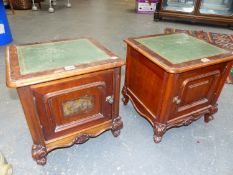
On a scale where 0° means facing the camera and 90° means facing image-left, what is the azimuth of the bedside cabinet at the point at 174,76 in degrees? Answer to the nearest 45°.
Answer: approximately 315°

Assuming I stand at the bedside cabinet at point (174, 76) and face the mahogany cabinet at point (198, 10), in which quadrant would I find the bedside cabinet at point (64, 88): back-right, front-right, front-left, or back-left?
back-left

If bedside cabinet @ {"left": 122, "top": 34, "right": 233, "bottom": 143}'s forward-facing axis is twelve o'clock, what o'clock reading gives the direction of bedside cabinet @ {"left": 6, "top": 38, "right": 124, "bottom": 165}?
bedside cabinet @ {"left": 6, "top": 38, "right": 124, "bottom": 165} is roughly at 3 o'clock from bedside cabinet @ {"left": 122, "top": 34, "right": 233, "bottom": 143}.

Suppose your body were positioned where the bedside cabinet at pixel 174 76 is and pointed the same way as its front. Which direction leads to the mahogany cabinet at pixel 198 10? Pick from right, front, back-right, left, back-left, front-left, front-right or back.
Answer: back-left

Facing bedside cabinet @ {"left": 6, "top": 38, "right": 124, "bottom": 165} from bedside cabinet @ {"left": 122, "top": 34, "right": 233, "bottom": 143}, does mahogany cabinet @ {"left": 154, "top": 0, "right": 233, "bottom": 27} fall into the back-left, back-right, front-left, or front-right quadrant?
back-right
